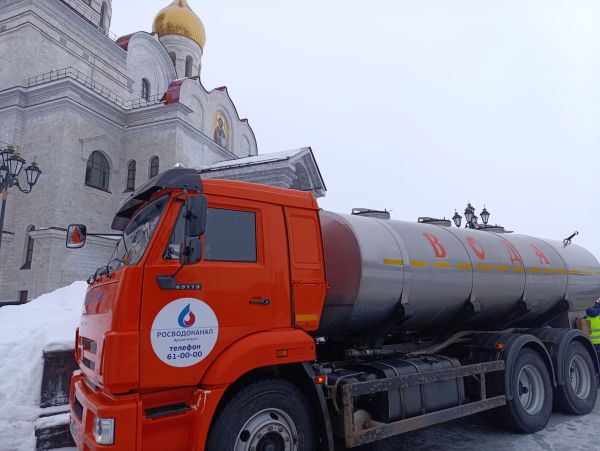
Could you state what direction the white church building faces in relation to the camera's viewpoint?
facing the viewer and to the right of the viewer

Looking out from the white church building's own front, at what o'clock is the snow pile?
The snow pile is roughly at 1 o'clock from the white church building.

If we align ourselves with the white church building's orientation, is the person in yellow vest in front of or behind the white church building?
in front
